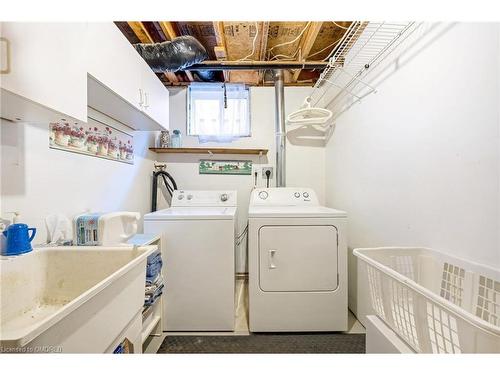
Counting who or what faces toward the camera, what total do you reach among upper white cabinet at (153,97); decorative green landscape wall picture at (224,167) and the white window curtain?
2

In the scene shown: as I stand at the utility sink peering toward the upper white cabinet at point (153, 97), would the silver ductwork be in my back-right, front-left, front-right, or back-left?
front-right

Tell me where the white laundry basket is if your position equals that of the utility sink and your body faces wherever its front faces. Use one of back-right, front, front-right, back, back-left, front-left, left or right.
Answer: front

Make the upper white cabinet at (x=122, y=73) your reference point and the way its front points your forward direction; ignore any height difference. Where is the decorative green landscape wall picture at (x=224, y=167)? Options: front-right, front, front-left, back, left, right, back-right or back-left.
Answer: left

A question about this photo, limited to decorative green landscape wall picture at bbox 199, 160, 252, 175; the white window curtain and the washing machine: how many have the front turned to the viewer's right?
0

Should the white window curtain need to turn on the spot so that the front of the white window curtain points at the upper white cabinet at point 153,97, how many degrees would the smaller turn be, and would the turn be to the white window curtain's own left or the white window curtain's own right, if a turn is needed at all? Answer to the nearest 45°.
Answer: approximately 45° to the white window curtain's own right

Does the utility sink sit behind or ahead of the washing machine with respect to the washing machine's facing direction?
ahead

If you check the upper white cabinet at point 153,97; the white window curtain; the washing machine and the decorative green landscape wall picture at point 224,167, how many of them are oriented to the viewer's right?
1

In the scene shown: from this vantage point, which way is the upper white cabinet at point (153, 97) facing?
to the viewer's right

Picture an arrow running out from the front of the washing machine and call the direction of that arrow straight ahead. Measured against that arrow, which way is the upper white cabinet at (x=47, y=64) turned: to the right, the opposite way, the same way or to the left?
to the left

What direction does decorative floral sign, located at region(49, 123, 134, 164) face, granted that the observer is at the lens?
facing the viewer and to the right of the viewer

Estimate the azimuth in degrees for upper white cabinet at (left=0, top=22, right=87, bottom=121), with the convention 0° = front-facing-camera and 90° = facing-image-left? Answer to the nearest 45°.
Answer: approximately 315°

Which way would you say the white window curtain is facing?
toward the camera

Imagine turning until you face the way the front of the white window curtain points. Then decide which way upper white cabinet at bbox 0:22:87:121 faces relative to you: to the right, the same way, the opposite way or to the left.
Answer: to the left

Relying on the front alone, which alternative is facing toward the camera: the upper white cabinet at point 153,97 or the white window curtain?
the white window curtain

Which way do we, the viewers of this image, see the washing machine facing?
facing the viewer

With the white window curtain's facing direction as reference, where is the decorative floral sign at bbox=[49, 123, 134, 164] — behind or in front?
in front
